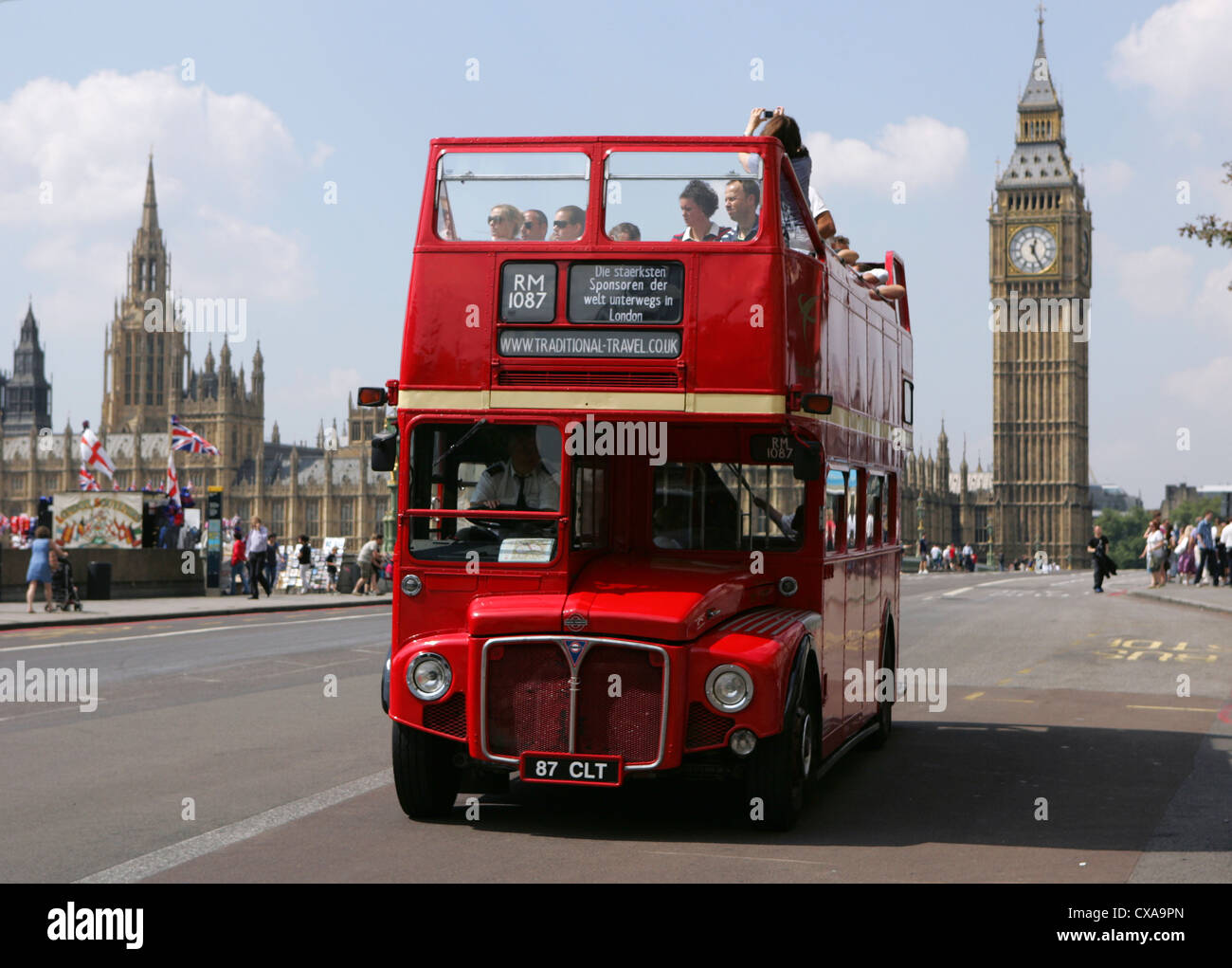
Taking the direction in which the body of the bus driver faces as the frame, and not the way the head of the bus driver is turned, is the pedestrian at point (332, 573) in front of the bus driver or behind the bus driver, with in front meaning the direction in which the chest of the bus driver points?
behind

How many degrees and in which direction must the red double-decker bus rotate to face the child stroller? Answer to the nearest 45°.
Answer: approximately 135° to its right

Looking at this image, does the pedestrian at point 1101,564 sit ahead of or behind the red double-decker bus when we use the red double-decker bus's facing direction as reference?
behind

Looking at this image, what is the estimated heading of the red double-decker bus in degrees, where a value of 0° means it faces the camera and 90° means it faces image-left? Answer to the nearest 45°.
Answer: approximately 0°

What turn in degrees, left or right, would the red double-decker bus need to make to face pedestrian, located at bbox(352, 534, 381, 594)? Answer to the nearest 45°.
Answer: approximately 180°
